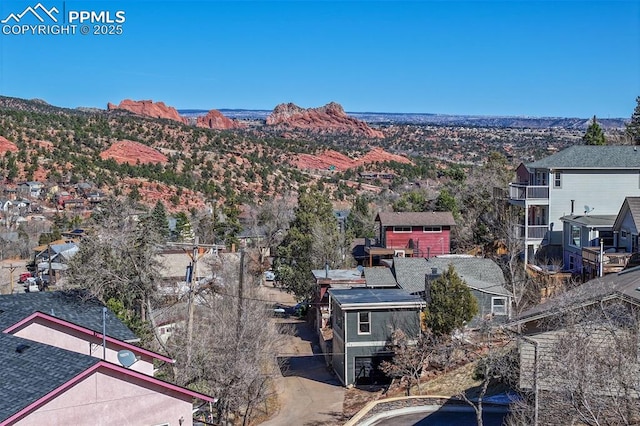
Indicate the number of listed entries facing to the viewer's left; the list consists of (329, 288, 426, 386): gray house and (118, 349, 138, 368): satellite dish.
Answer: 0

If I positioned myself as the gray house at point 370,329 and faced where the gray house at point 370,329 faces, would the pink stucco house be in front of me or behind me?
in front

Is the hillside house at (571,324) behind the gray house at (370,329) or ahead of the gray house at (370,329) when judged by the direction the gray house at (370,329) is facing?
ahead

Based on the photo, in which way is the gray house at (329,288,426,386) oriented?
toward the camera

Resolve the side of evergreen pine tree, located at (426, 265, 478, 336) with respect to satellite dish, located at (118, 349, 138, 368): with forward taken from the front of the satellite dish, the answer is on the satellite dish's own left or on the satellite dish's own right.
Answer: on the satellite dish's own left

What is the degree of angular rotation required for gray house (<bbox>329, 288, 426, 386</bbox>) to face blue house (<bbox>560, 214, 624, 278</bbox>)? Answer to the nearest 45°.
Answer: approximately 135° to its left

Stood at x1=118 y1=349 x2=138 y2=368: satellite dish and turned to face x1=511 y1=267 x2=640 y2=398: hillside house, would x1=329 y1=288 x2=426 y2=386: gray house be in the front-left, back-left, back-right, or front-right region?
front-left
